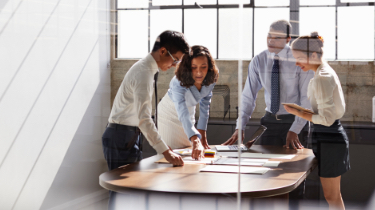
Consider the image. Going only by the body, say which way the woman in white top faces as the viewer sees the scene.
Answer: to the viewer's left

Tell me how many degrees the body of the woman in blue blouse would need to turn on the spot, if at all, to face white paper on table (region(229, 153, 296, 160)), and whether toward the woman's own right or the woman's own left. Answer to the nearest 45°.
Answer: approximately 45° to the woman's own left

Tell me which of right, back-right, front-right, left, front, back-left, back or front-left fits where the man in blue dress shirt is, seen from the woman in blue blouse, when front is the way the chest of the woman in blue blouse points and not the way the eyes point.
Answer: front-left

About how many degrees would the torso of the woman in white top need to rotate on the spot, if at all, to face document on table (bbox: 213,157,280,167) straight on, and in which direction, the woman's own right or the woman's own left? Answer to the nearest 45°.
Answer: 0° — they already face it

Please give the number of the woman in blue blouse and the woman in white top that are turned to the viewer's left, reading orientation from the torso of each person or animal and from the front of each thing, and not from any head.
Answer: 1

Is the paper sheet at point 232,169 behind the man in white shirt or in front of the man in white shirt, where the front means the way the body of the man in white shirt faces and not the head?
in front

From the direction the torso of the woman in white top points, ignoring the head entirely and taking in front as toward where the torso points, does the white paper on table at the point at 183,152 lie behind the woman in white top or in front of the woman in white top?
in front

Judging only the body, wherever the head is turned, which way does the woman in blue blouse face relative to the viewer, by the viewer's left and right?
facing the viewer and to the right of the viewer

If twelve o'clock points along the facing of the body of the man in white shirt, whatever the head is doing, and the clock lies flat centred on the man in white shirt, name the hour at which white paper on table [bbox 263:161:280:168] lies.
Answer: The white paper on table is roughly at 1 o'clock from the man in white shirt.

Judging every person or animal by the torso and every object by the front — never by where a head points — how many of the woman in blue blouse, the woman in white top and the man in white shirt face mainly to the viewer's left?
1

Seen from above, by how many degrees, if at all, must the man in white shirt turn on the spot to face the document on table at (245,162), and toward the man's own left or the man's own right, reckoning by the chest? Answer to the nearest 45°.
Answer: approximately 45° to the man's own right

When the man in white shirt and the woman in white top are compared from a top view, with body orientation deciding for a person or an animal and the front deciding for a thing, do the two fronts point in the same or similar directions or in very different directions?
very different directions

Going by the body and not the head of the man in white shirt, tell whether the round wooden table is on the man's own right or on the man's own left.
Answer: on the man's own right

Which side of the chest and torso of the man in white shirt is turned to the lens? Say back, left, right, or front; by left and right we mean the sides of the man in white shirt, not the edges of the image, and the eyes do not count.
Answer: right

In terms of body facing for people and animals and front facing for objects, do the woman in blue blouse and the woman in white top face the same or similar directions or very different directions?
very different directions

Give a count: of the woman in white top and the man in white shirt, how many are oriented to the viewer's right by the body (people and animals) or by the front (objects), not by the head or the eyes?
1
